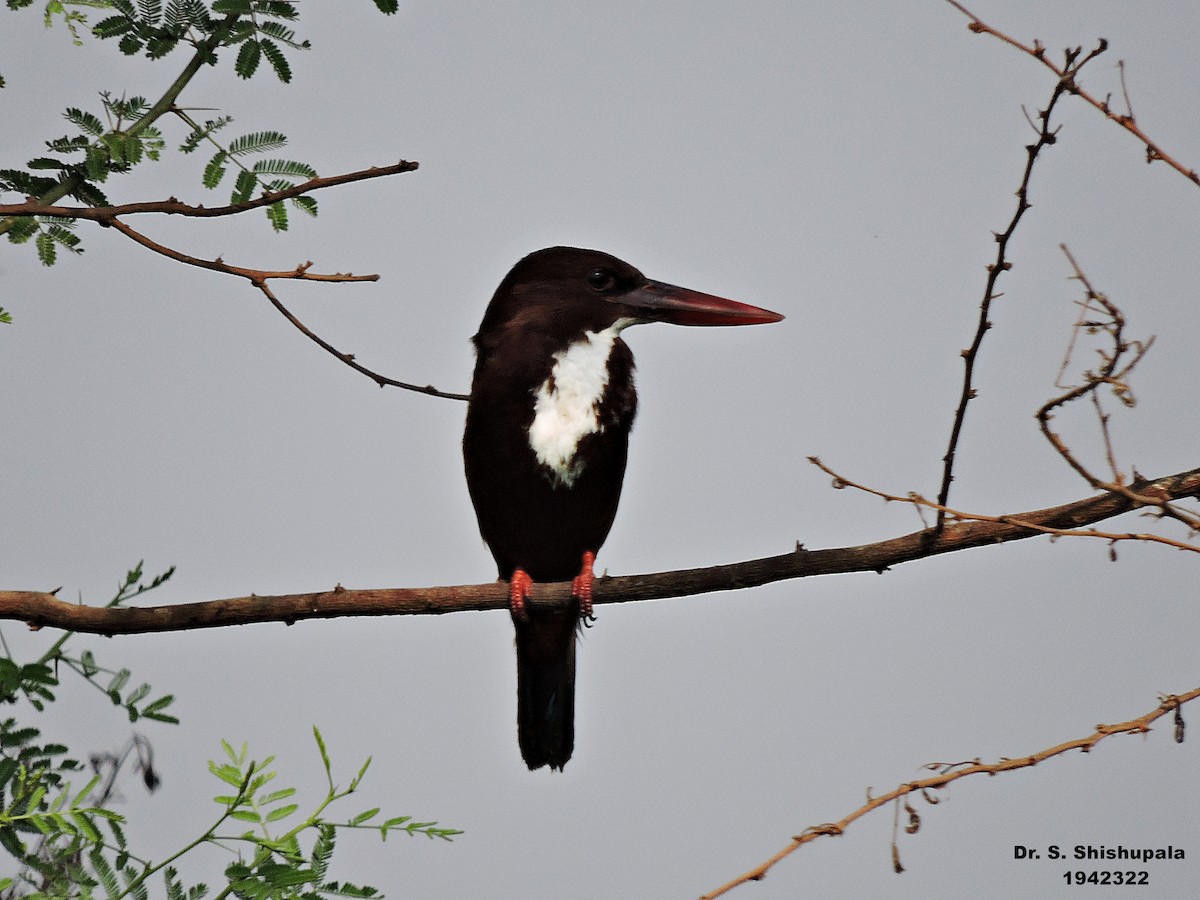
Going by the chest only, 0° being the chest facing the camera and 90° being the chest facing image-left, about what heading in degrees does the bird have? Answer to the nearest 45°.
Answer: approximately 315°
